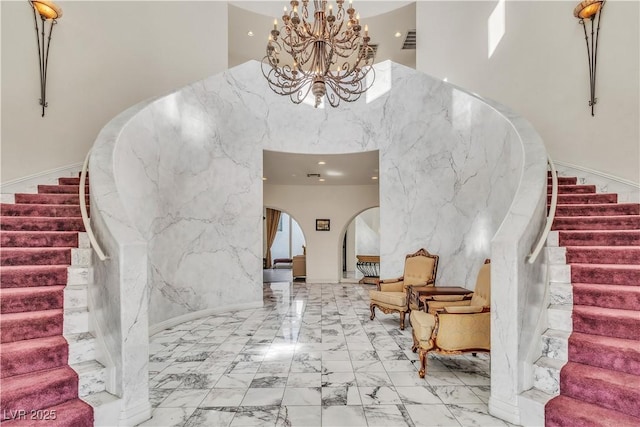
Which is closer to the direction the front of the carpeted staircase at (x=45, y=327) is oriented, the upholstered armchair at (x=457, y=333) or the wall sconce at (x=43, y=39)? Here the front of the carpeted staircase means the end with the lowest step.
the upholstered armchair

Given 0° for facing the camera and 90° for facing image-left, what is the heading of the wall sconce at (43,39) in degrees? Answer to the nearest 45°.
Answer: approximately 315°

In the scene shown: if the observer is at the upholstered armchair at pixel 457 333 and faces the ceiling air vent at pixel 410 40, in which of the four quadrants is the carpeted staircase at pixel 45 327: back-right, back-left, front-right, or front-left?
back-left

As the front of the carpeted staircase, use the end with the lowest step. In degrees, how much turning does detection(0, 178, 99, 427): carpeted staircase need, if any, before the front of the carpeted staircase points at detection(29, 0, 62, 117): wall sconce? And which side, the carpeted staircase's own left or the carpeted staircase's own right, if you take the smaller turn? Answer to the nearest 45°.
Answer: approximately 180°

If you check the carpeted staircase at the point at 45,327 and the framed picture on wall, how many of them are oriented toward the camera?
2

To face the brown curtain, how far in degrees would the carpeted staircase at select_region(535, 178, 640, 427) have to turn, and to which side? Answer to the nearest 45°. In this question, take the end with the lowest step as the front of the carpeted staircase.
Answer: approximately 135° to its right

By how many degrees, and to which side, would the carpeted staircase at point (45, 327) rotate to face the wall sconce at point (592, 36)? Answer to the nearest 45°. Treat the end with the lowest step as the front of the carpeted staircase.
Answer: approximately 90° to its left
